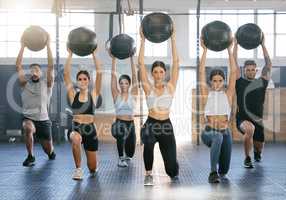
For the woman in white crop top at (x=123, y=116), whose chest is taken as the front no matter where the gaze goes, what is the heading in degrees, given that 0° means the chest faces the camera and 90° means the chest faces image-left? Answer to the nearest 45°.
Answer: approximately 0°

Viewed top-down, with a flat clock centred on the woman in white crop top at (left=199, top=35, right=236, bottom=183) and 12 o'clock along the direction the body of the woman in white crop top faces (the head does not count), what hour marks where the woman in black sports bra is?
The woman in black sports bra is roughly at 3 o'clock from the woman in white crop top.

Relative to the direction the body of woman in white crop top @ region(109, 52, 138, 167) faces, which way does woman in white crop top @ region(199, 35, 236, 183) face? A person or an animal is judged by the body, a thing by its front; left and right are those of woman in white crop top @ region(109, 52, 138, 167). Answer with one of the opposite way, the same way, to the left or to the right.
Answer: the same way

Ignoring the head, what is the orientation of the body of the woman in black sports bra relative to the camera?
toward the camera

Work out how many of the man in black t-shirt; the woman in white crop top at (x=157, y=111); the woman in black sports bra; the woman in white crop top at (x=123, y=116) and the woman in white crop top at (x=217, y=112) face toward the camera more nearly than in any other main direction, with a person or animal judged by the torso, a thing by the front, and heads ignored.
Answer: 5

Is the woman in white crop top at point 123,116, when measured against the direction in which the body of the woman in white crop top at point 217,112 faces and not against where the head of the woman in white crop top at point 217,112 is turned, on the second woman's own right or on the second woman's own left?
on the second woman's own right

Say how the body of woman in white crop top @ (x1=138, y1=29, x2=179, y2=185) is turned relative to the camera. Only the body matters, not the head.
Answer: toward the camera

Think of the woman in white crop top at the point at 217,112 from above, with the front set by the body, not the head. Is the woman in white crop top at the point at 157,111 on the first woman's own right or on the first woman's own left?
on the first woman's own right

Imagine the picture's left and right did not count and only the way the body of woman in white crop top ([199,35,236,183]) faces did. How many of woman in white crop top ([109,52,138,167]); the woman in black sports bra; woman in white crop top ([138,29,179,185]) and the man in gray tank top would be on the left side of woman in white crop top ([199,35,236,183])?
0

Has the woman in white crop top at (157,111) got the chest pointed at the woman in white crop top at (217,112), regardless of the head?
no

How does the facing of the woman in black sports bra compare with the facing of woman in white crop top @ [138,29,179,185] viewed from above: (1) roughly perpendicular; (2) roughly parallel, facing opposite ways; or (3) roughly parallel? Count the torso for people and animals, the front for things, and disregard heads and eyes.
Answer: roughly parallel

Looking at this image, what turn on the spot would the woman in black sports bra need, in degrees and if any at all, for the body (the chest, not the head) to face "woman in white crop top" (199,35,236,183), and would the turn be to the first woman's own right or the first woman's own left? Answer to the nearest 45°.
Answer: approximately 90° to the first woman's own left

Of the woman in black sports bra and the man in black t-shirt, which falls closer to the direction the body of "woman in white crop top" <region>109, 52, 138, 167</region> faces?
the woman in black sports bra

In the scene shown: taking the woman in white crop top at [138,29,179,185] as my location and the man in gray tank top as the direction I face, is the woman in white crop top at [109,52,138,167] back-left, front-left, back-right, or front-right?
front-right

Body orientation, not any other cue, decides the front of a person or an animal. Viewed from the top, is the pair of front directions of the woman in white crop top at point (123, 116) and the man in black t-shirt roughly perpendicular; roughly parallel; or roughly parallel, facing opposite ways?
roughly parallel

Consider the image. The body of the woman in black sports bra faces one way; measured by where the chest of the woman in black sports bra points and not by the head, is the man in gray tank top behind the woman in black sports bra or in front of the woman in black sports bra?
behind
